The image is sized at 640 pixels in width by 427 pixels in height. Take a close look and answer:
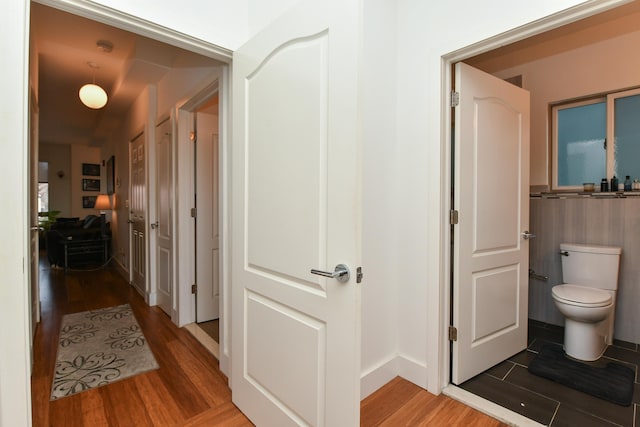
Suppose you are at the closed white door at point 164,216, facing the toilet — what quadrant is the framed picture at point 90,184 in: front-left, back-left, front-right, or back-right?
back-left

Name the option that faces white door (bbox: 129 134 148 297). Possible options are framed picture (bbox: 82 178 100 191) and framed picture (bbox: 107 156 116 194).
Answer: framed picture (bbox: 82 178 100 191)

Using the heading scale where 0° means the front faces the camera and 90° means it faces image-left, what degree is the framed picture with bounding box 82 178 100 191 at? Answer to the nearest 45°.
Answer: approximately 0°

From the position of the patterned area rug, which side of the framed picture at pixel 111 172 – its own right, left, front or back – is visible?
left

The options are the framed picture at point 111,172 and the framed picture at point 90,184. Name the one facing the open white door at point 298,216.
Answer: the framed picture at point 90,184

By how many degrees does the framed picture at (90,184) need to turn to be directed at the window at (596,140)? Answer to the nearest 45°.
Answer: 0° — it already faces it

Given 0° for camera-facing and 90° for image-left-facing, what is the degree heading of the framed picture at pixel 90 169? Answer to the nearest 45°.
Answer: approximately 0°

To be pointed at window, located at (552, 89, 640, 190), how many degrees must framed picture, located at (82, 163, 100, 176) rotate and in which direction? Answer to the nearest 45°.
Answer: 0° — it already faces it

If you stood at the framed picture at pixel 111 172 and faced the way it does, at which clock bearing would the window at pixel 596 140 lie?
The window is roughly at 8 o'clock from the framed picture.
